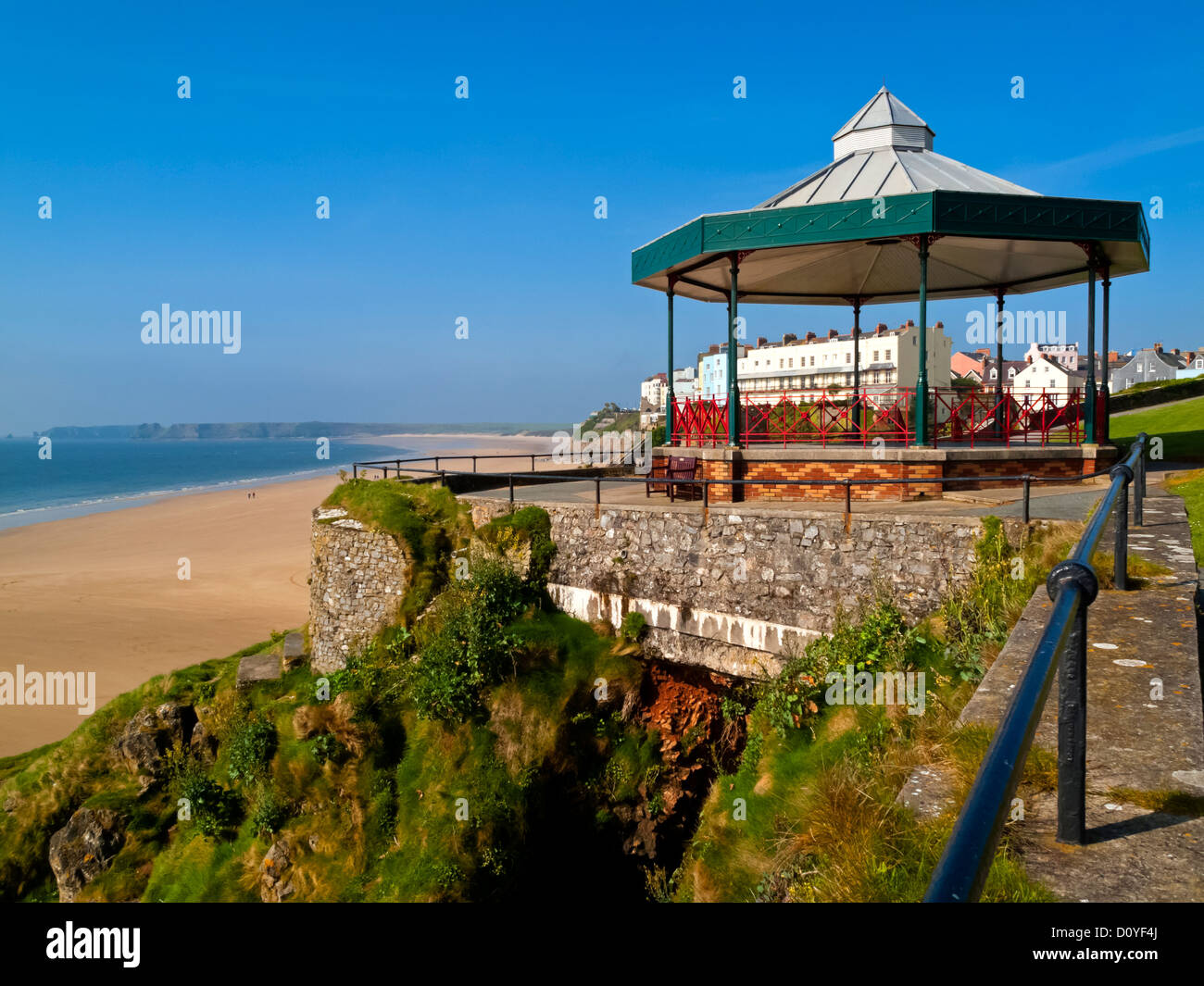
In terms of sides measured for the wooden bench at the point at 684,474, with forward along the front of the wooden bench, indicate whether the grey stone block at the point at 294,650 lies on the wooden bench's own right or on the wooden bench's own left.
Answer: on the wooden bench's own right

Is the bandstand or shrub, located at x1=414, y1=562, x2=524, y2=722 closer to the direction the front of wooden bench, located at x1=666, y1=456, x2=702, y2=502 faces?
the shrub

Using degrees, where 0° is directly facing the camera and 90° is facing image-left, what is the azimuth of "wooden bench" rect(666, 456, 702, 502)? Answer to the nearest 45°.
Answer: approximately 45°

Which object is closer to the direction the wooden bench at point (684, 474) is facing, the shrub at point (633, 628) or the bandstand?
the shrub

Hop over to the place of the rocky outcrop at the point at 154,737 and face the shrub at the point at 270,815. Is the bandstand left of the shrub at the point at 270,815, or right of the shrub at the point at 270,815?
left

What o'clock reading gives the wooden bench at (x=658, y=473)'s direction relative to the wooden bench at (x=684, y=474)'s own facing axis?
the wooden bench at (x=658, y=473) is roughly at 4 o'clock from the wooden bench at (x=684, y=474).

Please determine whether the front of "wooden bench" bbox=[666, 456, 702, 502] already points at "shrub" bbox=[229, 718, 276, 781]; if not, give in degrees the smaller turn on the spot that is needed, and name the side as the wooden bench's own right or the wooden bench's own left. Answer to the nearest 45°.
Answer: approximately 45° to the wooden bench's own right

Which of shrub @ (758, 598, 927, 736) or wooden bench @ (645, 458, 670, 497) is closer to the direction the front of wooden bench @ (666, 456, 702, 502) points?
the shrub

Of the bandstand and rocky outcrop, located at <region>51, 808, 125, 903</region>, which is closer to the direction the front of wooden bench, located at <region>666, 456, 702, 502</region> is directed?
the rocky outcrop

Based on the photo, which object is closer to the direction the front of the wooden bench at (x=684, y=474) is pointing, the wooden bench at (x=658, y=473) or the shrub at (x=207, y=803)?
the shrub
